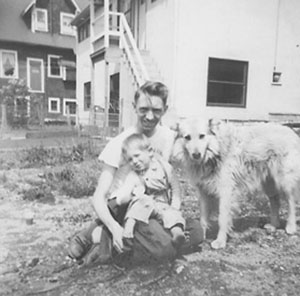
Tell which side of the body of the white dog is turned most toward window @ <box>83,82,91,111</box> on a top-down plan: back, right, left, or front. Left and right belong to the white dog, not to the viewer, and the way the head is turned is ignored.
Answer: right

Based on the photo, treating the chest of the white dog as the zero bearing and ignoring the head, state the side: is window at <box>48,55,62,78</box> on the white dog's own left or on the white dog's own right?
on the white dog's own right

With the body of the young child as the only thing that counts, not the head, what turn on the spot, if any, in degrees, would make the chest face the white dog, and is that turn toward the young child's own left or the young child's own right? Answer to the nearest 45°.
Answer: approximately 135° to the young child's own left

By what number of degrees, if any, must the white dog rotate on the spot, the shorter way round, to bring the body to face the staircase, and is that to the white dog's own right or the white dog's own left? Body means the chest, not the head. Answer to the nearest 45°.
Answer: approximately 90° to the white dog's own right

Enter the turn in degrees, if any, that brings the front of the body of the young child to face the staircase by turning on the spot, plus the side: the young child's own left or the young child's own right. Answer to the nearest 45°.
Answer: approximately 180°

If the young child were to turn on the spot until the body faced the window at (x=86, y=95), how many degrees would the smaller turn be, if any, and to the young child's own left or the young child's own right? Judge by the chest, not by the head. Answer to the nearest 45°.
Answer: approximately 180°

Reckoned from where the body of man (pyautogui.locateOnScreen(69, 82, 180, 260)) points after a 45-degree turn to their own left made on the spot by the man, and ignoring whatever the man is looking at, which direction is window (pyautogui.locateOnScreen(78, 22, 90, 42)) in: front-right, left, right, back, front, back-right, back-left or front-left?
back-left

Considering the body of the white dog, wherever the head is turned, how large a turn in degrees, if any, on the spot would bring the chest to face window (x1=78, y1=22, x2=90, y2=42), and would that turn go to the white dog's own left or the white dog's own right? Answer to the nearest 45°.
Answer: approximately 90° to the white dog's own right

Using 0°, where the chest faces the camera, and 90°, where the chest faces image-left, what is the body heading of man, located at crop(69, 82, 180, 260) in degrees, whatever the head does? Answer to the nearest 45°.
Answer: approximately 0°

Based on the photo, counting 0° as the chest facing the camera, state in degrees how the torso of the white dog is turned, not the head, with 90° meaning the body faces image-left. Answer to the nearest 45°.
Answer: approximately 45°

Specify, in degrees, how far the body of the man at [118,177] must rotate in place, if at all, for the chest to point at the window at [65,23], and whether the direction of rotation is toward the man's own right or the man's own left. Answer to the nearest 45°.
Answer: approximately 180°
